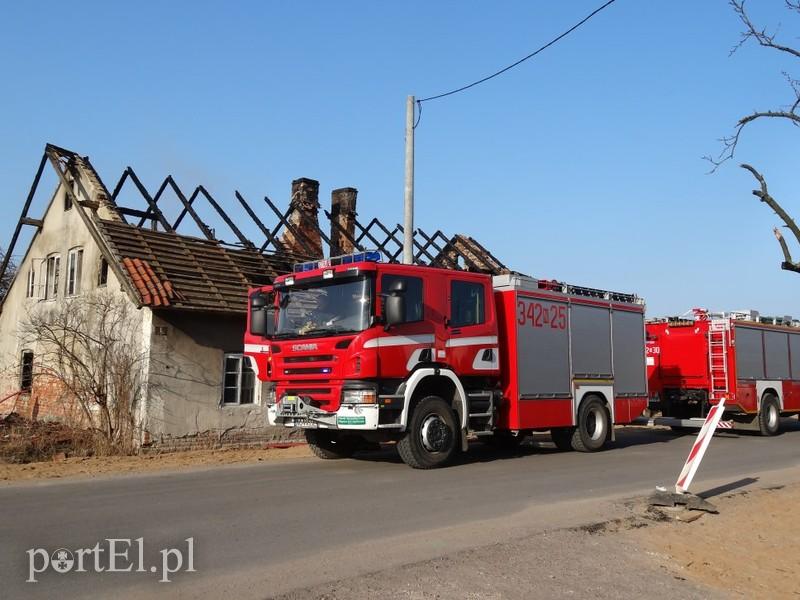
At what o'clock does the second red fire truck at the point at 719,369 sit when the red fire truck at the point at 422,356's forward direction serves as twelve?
The second red fire truck is roughly at 6 o'clock from the red fire truck.

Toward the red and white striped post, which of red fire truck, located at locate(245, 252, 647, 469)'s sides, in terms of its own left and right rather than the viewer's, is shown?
left

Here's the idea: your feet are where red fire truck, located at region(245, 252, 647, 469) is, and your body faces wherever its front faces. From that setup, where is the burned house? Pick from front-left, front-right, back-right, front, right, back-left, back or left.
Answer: right

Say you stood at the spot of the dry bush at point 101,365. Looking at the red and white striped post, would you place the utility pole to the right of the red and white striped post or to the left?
left

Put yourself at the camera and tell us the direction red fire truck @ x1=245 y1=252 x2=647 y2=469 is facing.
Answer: facing the viewer and to the left of the viewer

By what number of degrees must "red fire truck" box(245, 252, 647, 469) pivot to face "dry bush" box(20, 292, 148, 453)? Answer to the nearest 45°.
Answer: approximately 90° to its right
